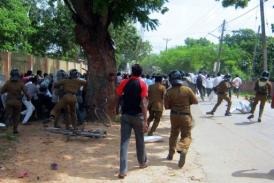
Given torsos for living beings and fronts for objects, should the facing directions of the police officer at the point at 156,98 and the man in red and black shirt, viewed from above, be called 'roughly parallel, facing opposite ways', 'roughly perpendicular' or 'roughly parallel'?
roughly parallel

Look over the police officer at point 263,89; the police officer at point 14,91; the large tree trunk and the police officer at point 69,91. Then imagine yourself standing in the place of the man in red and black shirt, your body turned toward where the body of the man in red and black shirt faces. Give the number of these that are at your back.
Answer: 0

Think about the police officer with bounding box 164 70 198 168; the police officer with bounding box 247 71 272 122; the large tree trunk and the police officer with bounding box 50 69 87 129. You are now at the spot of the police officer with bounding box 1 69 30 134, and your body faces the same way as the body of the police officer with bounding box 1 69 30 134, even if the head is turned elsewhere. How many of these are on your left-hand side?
0

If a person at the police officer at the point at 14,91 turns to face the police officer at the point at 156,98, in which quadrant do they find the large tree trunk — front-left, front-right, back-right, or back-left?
front-left

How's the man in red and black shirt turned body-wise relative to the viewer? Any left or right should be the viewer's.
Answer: facing away from the viewer

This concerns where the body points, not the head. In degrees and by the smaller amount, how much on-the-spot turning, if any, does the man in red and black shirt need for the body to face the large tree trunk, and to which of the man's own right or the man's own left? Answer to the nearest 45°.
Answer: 0° — they already face it

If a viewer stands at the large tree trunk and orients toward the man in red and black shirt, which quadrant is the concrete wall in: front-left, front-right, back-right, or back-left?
back-right

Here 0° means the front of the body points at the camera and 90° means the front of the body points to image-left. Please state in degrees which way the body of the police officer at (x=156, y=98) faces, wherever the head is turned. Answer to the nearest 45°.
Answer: approximately 180°

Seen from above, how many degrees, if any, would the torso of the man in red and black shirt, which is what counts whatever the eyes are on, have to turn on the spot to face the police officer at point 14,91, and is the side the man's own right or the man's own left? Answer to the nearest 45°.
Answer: approximately 45° to the man's own left
